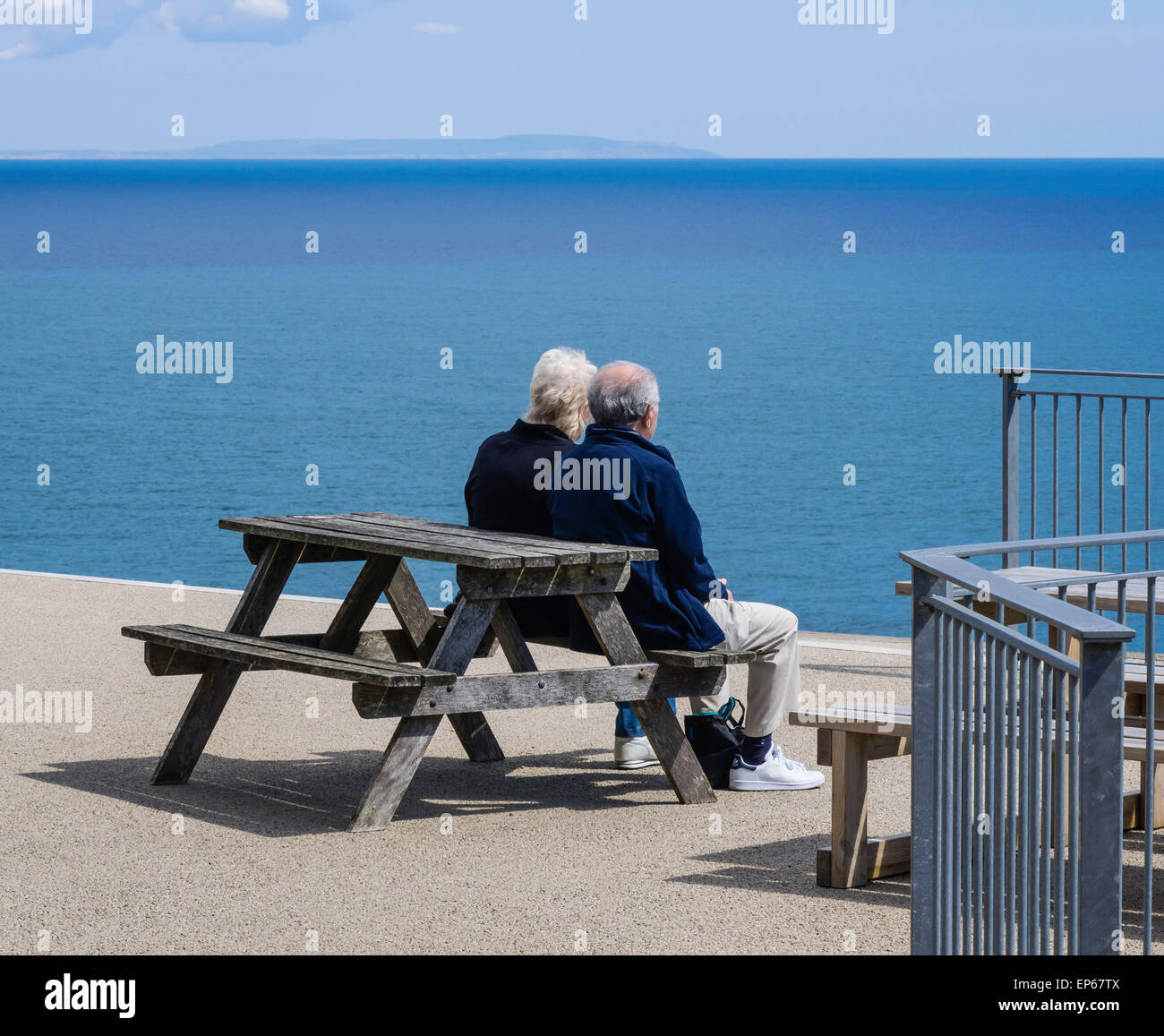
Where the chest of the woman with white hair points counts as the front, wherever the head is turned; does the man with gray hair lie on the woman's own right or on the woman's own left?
on the woman's own right

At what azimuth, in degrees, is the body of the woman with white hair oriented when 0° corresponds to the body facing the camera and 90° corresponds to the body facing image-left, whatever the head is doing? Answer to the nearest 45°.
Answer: approximately 225°

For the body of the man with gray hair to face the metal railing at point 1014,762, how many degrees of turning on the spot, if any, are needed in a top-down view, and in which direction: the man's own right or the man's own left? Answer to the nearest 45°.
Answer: approximately 135° to the man's own right

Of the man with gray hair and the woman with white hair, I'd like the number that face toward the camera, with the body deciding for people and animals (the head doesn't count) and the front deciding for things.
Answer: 0

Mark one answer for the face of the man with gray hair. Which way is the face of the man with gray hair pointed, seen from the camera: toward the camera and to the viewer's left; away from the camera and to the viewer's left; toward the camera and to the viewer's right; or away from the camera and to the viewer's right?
away from the camera and to the viewer's right

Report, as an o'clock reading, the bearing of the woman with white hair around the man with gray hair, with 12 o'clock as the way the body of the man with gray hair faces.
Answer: The woman with white hair is roughly at 9 o'clock from the man with gray hair.

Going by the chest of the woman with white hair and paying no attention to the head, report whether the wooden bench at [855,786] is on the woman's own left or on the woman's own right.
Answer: on the woman's own right

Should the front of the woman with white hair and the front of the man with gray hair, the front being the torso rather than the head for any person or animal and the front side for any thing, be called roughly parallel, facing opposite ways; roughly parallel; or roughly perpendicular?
roughly parallel

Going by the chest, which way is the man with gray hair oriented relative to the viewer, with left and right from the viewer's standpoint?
facing away from the viewer and to the right of the viewer
